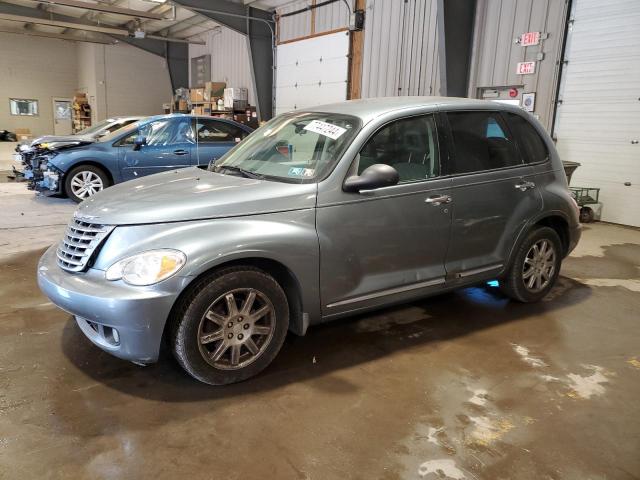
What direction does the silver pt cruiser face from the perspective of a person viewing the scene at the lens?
facing the viewer and to the left of the viewer

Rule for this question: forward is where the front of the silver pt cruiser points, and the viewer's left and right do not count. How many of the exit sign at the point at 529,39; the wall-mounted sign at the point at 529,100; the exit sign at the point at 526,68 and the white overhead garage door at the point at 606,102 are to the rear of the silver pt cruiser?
4

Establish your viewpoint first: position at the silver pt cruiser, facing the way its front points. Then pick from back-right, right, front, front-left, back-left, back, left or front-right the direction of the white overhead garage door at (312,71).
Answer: back-right

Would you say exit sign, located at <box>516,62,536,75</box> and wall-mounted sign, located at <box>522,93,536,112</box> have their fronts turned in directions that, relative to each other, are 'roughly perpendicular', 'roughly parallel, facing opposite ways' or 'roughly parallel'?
roughly parallel

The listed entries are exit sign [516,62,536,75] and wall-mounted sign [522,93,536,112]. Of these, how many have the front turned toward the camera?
2

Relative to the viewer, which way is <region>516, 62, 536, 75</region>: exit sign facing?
toward the camera

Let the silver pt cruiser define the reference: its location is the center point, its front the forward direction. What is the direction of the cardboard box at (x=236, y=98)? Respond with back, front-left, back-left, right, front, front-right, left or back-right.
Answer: back-right

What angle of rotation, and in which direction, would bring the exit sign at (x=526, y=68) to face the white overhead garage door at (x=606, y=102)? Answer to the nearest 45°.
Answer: approximately 90° to its left

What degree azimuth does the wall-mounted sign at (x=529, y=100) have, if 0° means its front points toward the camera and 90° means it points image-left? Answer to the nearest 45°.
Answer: approximately 0°

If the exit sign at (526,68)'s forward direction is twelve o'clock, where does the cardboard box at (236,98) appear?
The cardboard box is roughly at 4 o'clock from the exit sign.

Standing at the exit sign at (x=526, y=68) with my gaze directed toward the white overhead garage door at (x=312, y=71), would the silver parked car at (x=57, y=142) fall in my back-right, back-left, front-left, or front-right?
front-left

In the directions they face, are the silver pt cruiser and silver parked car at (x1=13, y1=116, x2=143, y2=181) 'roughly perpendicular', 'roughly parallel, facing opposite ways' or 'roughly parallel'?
roughly parallel
